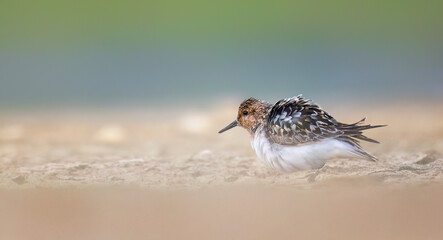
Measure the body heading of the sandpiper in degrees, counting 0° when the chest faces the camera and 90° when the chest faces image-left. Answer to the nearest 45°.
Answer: approximately 90°
